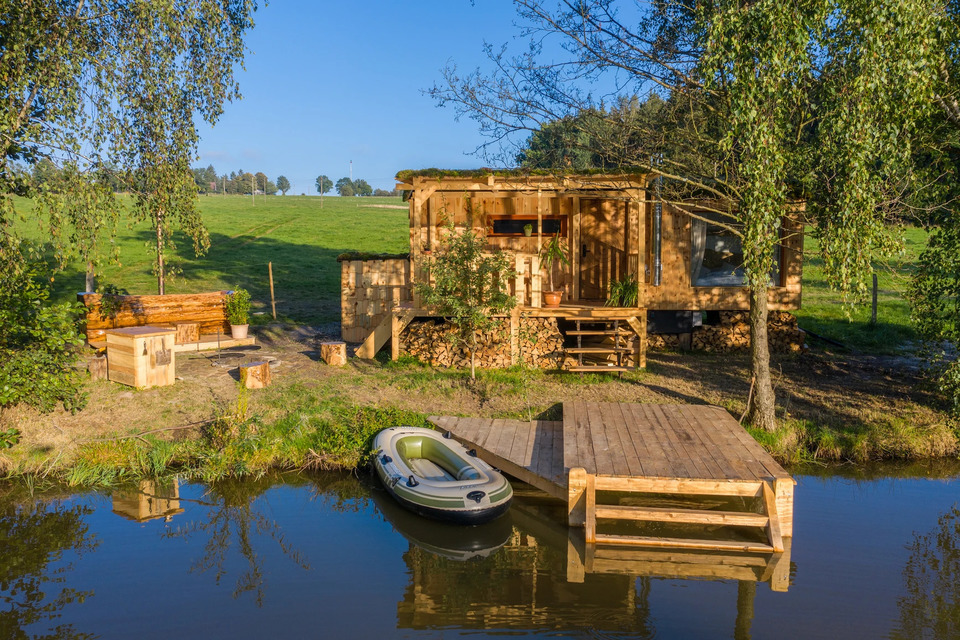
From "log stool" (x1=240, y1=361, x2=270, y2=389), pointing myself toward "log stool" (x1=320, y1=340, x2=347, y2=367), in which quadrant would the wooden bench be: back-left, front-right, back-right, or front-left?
front-left

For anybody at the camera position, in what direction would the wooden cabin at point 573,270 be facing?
facing the viewer

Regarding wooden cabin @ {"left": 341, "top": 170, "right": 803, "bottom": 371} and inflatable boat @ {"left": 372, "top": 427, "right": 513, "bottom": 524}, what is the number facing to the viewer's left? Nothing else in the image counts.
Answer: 0

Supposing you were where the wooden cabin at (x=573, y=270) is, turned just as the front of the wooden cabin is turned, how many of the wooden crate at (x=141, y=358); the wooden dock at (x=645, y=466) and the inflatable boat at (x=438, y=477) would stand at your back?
0

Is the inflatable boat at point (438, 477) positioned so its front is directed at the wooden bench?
no

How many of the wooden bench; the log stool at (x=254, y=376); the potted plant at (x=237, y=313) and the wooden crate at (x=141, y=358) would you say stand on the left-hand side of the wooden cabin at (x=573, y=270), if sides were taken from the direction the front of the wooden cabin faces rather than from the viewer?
0

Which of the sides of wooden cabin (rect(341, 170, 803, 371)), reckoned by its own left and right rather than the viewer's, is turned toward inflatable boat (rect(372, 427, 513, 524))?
front

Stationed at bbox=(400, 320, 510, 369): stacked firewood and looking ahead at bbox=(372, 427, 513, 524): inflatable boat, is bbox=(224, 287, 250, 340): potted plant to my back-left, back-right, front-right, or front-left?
back-right

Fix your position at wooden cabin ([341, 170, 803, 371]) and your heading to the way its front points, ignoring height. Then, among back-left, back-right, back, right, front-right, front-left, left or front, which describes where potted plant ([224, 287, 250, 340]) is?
right

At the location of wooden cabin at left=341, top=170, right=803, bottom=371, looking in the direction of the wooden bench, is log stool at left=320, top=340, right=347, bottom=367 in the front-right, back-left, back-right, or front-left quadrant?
front-left

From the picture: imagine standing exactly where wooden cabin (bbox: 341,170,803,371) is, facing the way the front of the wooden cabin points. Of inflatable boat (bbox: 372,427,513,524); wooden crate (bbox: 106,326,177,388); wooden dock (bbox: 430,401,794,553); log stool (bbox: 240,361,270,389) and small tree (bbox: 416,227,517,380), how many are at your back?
0
